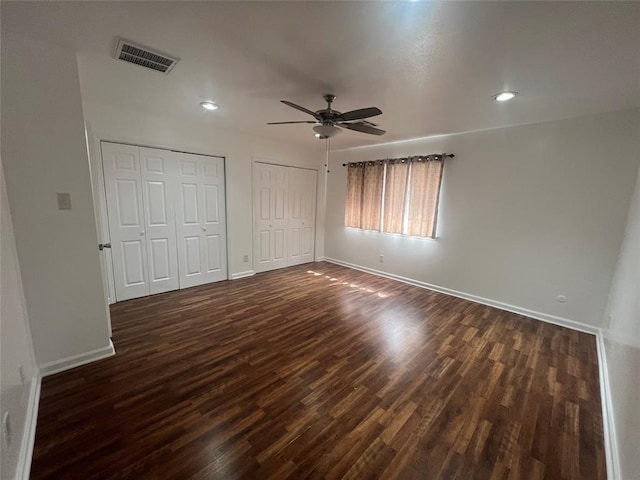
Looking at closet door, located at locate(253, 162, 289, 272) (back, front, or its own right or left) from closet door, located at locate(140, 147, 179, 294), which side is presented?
right

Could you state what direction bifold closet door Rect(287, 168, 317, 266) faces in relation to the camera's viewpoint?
facing the viewer and to the right of the viewer

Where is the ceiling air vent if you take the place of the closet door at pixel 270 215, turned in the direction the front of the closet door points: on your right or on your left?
on your right

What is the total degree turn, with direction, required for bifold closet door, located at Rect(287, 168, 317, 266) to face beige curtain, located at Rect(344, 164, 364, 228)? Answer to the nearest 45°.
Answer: approximately 45° to its left

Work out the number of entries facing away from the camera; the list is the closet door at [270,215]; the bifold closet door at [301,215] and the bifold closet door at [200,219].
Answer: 0

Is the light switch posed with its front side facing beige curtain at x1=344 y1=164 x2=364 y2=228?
no

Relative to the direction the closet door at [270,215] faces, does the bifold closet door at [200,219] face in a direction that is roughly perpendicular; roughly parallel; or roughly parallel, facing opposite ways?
roughly parallel

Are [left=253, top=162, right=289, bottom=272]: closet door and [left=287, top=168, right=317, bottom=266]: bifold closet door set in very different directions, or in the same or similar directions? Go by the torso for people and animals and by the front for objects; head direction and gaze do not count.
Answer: same or similar directions

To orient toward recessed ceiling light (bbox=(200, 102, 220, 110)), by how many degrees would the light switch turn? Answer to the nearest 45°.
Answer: approximately 90° to its left

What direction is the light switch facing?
toward the camera

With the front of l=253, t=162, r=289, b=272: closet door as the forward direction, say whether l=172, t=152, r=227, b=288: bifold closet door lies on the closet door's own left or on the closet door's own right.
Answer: on the closet door's own right

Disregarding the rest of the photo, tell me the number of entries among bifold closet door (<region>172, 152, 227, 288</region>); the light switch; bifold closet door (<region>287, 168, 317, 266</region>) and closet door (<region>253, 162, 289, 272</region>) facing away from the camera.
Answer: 0

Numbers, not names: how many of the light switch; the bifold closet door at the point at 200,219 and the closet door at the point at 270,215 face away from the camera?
0

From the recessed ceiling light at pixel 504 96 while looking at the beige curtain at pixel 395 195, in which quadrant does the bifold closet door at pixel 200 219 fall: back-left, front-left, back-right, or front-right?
front-left
